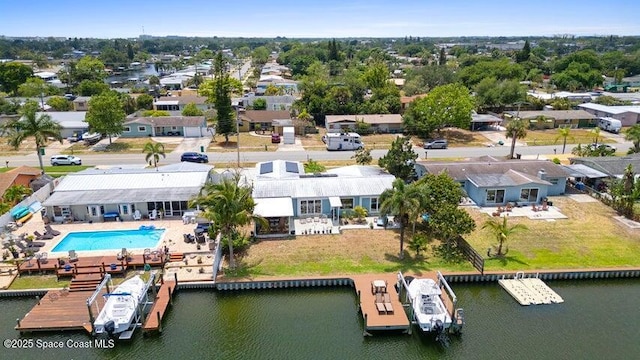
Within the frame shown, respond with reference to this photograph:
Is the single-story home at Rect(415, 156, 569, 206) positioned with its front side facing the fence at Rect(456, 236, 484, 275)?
no

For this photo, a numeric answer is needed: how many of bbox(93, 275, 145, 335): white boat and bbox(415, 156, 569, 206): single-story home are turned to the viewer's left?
0

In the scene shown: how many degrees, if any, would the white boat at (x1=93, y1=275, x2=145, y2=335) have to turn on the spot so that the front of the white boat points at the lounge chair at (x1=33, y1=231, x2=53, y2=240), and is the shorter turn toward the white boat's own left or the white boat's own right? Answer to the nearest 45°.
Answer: approximately 45° to the white boat's own left

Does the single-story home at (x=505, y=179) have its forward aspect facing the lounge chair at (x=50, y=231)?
no

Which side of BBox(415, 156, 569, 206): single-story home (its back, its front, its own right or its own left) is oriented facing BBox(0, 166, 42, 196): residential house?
left

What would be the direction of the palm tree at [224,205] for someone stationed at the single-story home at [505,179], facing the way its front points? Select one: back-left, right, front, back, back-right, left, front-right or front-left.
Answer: back-left

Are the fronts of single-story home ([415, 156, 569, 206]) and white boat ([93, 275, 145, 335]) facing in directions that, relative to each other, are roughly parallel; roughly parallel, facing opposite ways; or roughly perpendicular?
roughly parallel

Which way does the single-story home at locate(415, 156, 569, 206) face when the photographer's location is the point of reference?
facing away from the viewer

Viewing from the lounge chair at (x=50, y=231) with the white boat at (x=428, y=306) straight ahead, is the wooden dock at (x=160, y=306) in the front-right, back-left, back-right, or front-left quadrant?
front-right

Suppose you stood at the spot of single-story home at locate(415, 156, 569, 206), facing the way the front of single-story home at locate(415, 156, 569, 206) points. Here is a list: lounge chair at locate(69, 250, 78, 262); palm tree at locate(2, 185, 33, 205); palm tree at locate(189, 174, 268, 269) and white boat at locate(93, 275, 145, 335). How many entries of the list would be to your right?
0

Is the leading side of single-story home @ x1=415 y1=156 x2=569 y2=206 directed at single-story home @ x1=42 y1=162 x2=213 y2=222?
no

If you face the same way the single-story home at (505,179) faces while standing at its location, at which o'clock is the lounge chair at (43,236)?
The lounge chair is roughly at 8 o'clock from the single-story home.

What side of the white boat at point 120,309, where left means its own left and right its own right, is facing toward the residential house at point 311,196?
front

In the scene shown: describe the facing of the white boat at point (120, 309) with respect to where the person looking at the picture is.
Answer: facing away from the viewer and to the right of the viewer

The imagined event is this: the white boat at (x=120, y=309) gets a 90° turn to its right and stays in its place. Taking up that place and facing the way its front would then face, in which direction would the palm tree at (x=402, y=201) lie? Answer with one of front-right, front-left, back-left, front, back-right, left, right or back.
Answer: front-left

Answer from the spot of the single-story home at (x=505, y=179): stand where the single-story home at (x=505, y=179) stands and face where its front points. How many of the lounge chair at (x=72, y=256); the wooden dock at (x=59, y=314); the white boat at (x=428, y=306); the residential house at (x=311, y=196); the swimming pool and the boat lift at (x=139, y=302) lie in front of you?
0
